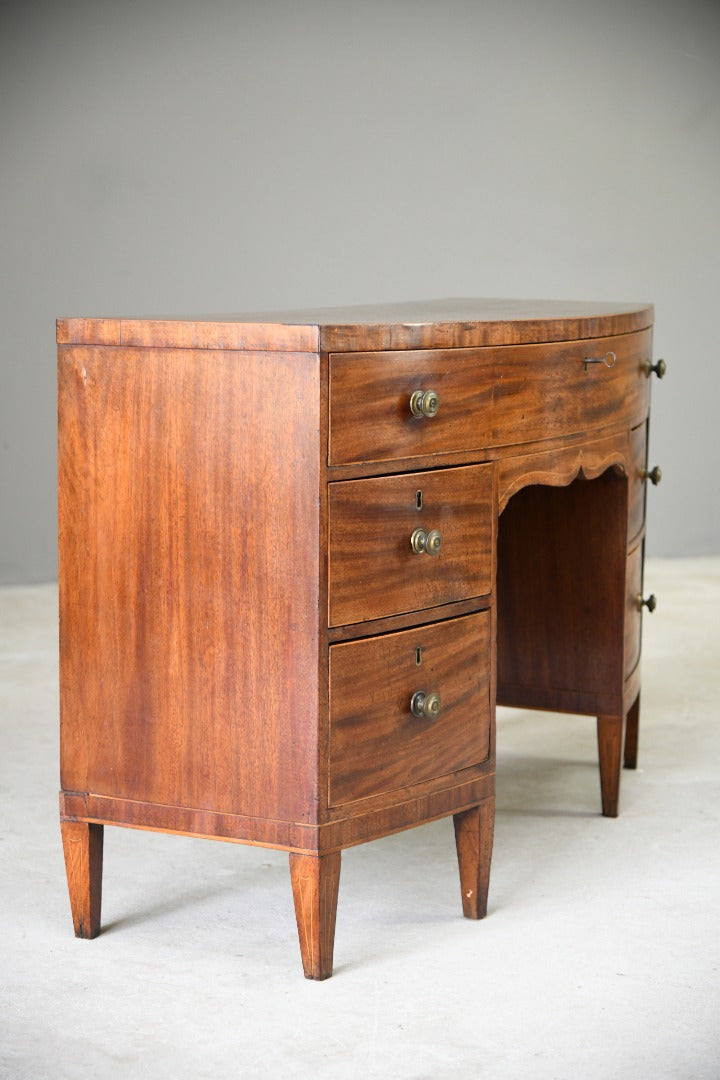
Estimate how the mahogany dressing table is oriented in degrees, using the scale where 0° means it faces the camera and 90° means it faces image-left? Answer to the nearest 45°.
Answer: approximately 315°
